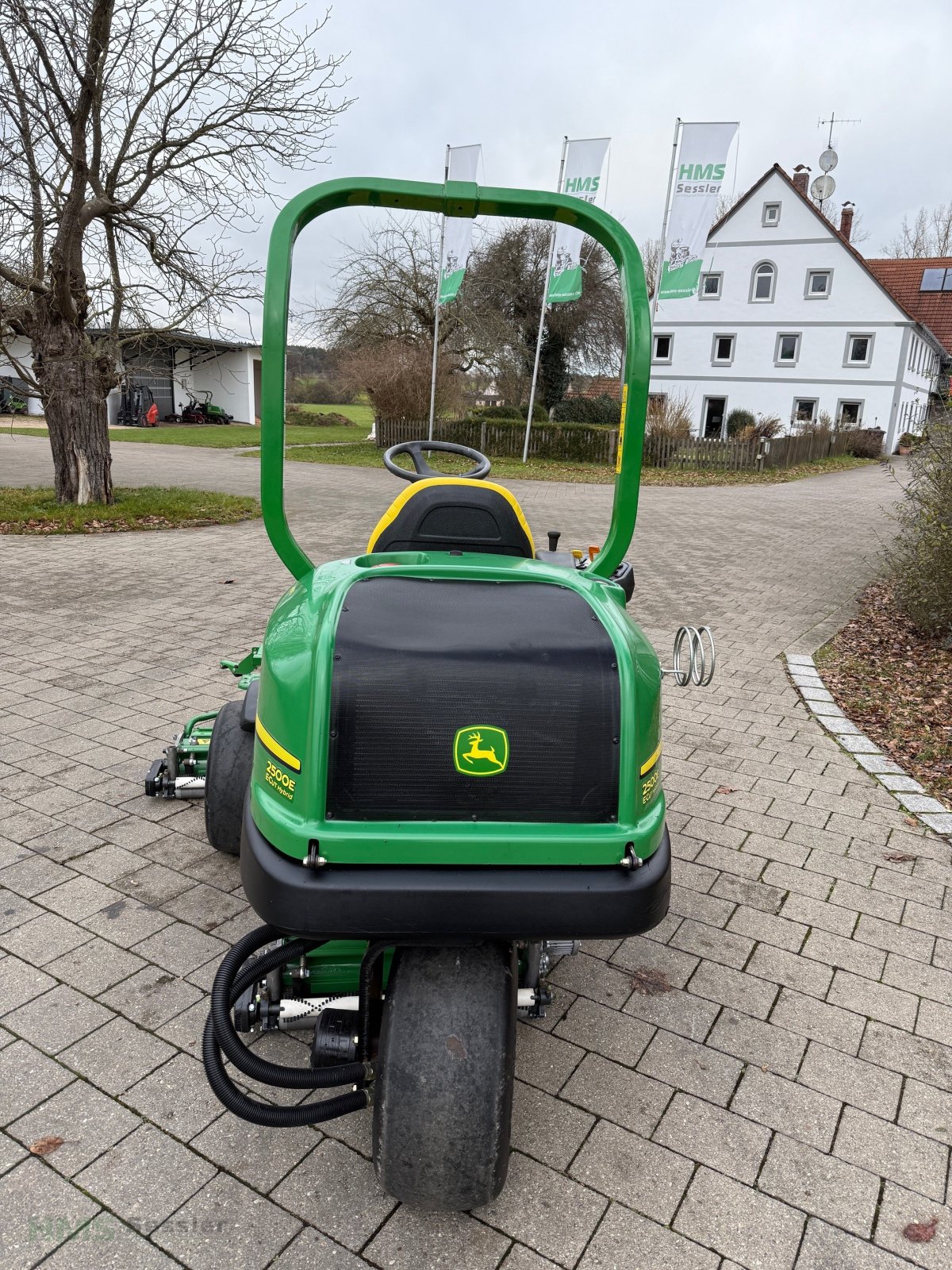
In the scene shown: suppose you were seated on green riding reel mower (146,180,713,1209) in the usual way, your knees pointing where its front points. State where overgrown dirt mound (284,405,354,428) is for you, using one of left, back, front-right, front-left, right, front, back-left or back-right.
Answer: front

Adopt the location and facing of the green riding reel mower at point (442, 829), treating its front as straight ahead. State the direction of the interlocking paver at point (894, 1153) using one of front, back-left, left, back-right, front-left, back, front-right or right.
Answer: right

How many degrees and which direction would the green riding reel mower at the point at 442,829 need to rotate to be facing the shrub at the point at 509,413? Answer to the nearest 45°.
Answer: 0° — it already faces it

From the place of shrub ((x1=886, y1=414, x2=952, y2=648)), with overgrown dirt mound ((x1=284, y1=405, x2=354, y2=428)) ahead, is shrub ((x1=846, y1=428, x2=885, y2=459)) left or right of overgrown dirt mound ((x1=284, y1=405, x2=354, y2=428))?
right

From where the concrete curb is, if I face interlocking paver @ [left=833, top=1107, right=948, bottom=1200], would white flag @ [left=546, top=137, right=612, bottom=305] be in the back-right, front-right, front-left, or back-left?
back-right

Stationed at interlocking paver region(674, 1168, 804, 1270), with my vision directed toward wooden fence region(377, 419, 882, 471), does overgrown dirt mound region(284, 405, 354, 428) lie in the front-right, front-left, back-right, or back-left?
front-left

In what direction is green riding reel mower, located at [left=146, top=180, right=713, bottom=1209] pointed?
away from the camera

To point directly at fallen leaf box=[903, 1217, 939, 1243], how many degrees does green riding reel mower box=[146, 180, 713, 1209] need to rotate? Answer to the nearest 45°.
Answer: approximately 90° to its right

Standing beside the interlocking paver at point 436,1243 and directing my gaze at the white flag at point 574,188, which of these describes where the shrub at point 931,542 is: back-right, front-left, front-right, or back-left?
front-right

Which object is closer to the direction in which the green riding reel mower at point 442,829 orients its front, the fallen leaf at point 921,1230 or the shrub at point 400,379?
the shrub

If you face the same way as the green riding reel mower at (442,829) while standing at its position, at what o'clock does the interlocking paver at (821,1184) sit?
The interlocking paver is roughly at 5 o'clock from the green riding reel mower.

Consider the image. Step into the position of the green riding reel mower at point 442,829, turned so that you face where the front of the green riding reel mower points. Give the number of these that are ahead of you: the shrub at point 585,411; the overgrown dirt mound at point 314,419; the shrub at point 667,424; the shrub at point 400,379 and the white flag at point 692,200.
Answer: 5
